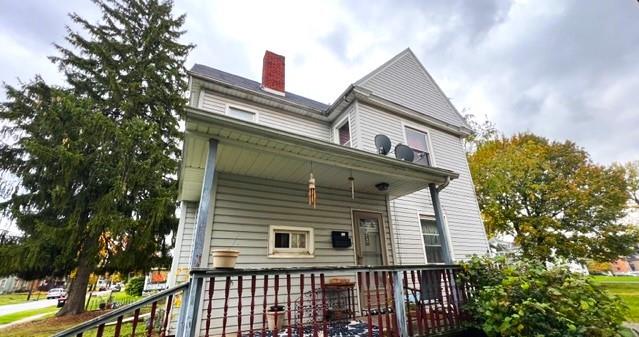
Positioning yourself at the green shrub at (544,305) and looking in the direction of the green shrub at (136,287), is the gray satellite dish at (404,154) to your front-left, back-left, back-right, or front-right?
front-right

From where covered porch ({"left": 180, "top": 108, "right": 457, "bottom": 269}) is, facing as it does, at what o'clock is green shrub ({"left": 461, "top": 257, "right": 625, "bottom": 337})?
The green shrub is roughly at 11 o'clock from the covered porch.
